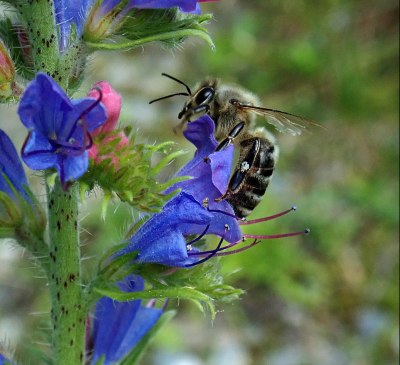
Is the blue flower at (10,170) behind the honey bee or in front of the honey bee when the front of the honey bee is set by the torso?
in front

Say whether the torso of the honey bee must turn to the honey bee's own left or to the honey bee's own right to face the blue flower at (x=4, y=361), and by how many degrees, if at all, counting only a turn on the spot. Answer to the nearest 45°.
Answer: approximately 45° to the honey bee's own left

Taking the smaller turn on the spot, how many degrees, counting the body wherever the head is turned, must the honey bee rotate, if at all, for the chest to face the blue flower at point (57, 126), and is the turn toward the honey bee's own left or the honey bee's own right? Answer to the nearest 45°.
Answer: approximately 45° to the honey bee's own left

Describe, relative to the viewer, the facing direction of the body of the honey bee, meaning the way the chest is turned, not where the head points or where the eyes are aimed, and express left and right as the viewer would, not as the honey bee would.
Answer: facing to the left of the viewer

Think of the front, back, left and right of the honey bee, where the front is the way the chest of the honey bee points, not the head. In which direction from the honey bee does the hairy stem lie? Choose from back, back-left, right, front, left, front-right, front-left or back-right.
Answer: front-left
